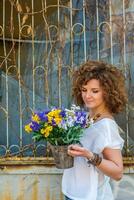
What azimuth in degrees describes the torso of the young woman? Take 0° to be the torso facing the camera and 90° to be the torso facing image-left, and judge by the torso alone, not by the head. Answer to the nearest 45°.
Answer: approximately 45°

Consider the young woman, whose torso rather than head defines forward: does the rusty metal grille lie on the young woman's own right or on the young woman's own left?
on the young woman's own right

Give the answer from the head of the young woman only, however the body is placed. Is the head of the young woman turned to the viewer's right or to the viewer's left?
to the viewer's left
